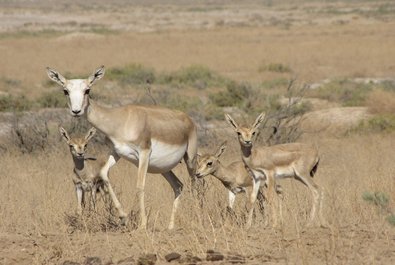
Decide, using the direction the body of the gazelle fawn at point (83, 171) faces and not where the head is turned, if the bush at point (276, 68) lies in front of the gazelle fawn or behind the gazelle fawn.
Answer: behind

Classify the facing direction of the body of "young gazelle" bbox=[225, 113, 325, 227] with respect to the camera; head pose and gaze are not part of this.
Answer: to the viewer's left

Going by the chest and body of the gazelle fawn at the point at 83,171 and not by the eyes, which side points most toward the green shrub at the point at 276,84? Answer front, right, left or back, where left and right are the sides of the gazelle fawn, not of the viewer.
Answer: back

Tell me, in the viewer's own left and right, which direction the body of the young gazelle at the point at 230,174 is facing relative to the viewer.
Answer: facing to the left of the viewer

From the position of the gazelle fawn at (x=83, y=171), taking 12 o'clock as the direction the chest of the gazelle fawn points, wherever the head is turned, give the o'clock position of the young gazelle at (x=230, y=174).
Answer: The young gazelle is roughly at 8 o'clock from the gazelle fawn.

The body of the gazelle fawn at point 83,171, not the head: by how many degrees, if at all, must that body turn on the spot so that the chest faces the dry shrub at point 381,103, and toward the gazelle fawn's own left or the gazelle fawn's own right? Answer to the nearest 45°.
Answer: approximately 180°

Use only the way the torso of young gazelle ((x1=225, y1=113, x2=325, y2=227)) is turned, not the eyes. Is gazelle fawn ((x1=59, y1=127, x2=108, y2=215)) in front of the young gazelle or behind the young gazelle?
in front

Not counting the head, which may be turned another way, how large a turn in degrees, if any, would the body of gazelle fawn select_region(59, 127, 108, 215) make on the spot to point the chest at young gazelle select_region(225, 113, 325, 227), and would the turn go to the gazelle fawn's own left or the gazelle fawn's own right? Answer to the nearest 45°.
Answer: approximately 135° to the gazelle fawn's own left

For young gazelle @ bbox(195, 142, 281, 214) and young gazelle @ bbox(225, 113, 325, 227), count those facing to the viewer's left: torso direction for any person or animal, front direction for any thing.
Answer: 2
